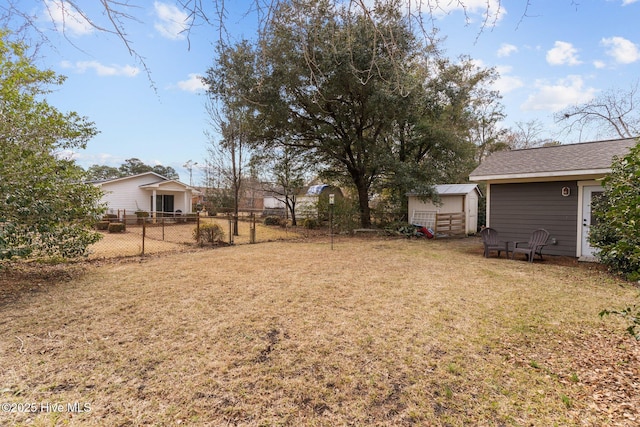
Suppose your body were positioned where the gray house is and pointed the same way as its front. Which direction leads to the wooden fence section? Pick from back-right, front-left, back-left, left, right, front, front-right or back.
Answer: back-right

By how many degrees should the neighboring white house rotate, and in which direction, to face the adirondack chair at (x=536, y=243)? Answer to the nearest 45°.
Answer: approximately 45° to its left

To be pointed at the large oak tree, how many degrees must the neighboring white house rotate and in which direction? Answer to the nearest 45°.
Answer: approximately 45° to its left

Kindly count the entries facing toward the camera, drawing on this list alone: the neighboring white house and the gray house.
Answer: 2

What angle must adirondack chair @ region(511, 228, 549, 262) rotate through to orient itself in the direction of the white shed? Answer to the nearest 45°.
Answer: approximately 90° to its right

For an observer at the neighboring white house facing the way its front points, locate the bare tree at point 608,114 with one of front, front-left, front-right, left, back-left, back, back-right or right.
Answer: front-left

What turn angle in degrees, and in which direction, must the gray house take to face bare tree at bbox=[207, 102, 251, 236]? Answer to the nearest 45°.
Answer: approximately 90° to its right

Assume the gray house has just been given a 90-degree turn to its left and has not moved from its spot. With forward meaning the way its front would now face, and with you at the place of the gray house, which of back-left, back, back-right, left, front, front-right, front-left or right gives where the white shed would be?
back-left

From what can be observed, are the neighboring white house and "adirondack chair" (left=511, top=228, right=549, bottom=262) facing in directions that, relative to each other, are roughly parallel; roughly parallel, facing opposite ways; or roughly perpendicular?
roughly perpendicular

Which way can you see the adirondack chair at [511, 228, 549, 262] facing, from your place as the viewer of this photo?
facing the viewer and to the left of the viewer
